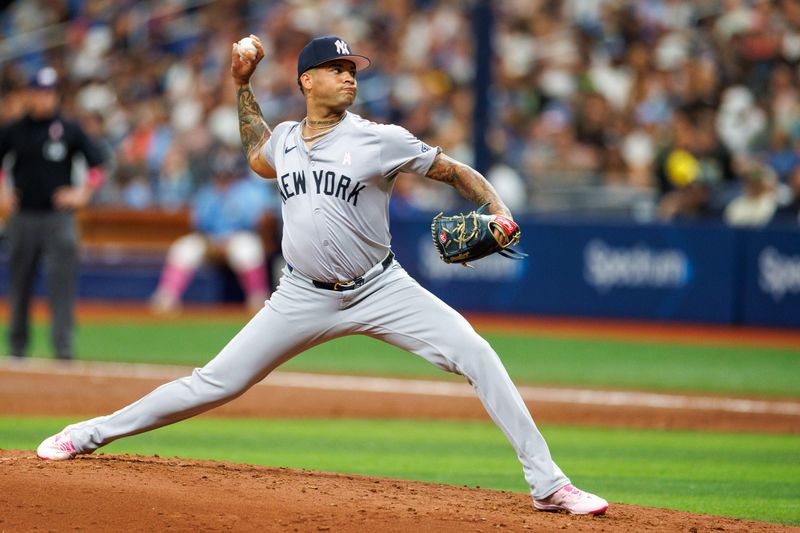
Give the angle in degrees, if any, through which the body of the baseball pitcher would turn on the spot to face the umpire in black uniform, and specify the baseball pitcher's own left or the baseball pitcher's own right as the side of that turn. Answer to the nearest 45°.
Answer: approximately 135° to the baseball pitcher's own right

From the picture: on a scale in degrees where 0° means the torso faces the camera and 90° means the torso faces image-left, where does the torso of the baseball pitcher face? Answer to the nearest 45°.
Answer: approximately 0°
